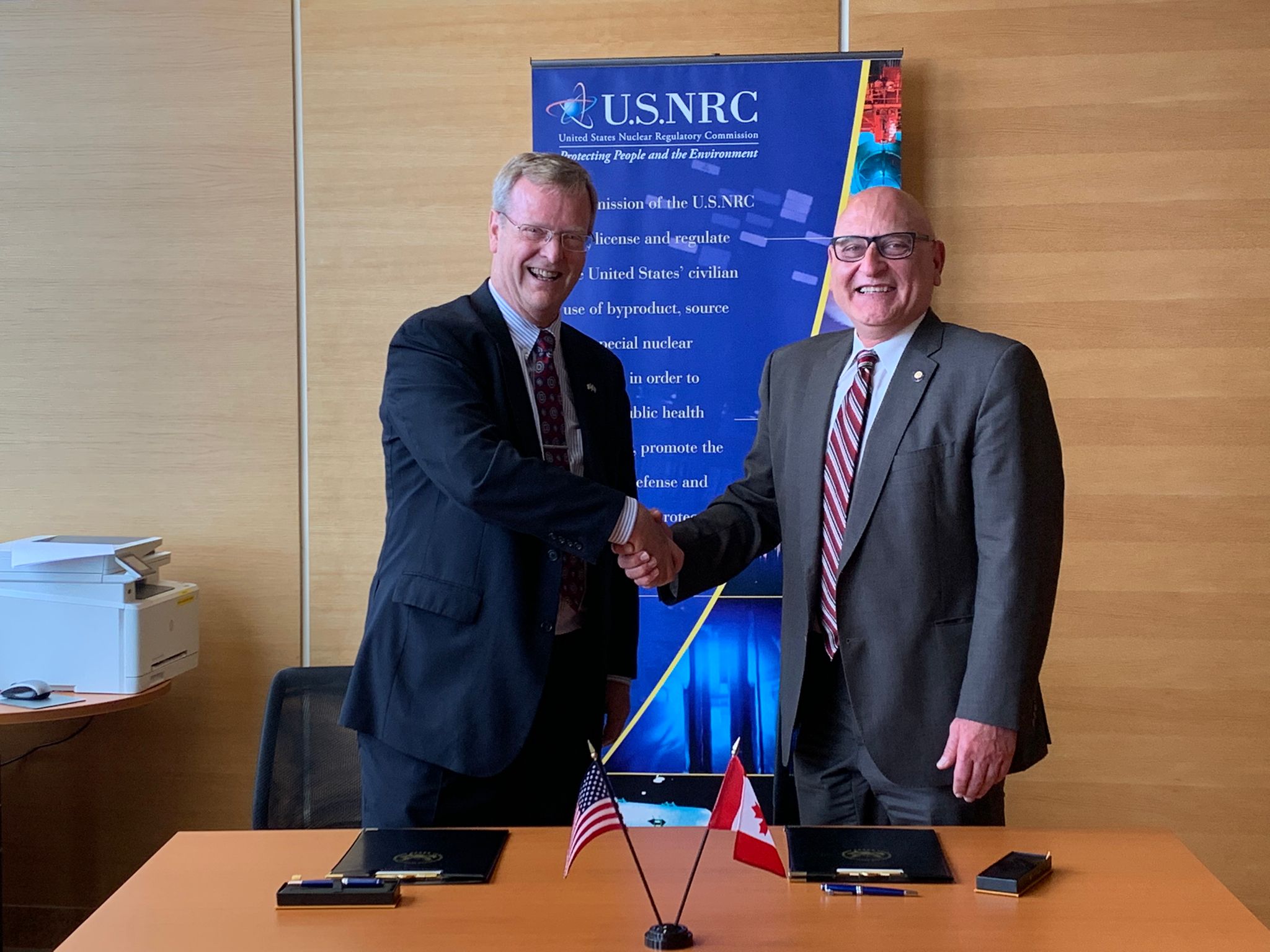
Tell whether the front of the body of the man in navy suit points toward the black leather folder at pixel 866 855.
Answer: yes

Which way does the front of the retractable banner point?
toward the camera

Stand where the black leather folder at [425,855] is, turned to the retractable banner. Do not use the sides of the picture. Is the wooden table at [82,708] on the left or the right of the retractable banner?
left

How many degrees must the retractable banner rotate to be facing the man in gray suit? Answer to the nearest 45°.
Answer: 0° — it already faces them

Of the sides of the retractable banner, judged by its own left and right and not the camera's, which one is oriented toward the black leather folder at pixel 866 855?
front

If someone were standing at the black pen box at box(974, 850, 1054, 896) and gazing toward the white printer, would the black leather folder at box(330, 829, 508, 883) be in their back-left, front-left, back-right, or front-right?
front-left

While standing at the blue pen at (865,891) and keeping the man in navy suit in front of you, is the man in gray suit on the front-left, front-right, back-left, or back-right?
front-right

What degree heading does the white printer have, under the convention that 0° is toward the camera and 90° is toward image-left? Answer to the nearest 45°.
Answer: approximately 315°

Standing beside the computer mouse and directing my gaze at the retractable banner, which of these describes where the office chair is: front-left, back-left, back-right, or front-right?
front-right

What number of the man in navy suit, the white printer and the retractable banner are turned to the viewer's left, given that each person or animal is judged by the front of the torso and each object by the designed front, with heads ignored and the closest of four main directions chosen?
0

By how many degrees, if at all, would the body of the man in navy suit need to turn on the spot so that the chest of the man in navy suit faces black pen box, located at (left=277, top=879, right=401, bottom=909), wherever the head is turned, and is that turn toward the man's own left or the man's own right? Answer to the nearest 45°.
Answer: approximately 45° to the man's own right

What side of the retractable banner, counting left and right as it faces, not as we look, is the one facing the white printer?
right

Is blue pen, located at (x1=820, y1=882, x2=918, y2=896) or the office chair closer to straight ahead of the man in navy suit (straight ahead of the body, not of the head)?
the blue pen

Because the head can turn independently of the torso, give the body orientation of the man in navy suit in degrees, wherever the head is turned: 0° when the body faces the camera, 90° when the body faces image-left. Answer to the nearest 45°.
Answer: approximately 315°

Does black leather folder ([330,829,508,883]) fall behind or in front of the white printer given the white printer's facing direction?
in front

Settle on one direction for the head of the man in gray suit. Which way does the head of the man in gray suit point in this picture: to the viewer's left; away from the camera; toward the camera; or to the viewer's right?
toward the camera

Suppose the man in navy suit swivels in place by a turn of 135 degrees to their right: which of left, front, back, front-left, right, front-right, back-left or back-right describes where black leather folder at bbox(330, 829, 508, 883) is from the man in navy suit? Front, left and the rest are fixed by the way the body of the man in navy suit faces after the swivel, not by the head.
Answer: left

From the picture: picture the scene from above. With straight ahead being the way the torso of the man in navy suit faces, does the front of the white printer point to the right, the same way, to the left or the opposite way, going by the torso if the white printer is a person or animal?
the same way
